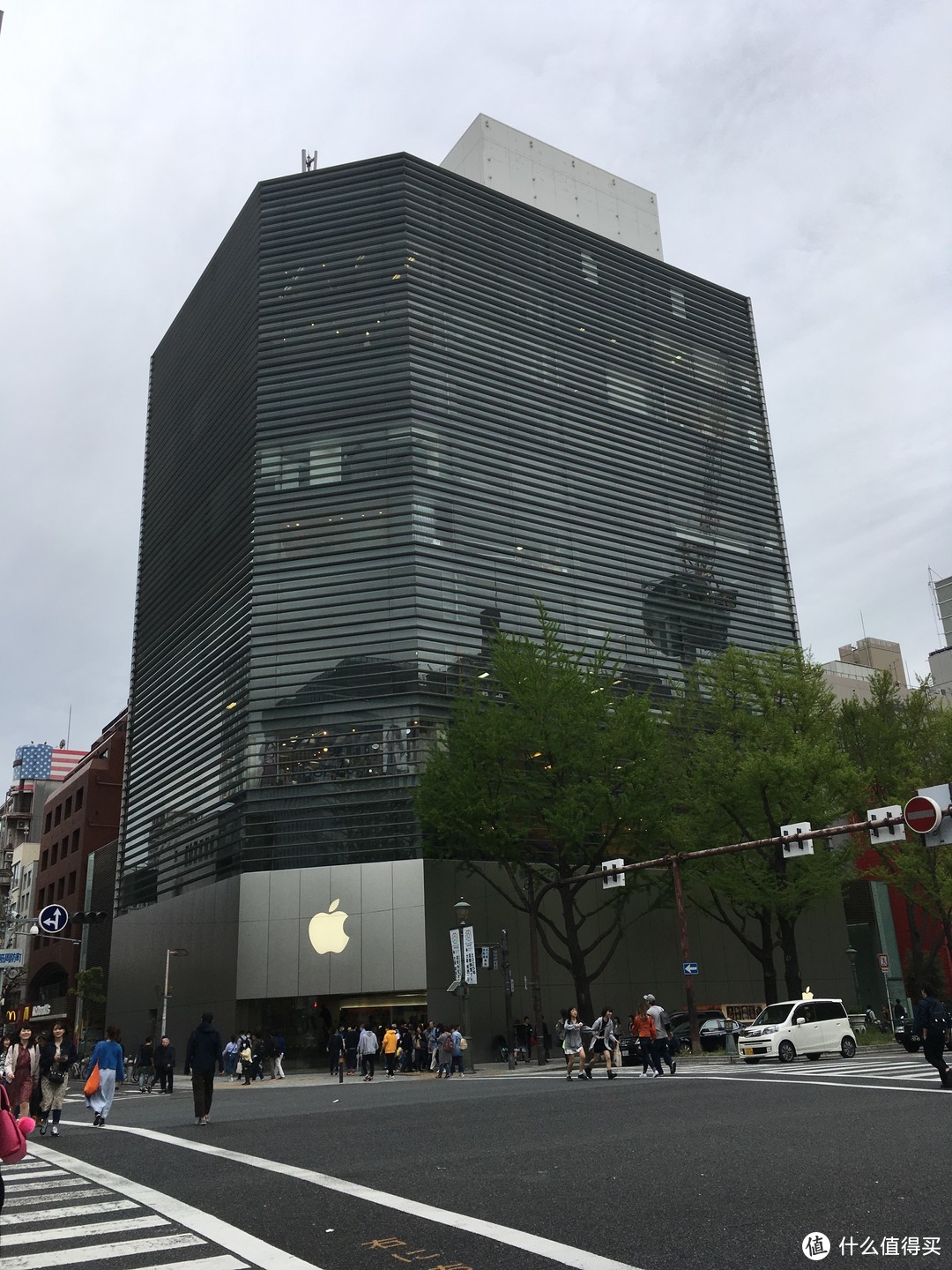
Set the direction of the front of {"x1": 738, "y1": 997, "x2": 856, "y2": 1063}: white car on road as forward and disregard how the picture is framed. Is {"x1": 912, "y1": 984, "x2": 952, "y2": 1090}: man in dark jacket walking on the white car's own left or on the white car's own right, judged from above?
on the white car's own left

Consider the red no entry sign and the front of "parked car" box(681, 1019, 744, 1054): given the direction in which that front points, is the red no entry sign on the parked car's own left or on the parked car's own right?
on the parked car's own left

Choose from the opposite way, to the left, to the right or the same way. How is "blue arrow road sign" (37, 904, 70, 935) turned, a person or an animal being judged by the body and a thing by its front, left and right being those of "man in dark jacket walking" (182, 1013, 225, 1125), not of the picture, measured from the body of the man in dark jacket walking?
the opposite way

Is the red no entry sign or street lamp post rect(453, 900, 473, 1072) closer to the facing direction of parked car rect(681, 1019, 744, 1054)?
the street lamp post

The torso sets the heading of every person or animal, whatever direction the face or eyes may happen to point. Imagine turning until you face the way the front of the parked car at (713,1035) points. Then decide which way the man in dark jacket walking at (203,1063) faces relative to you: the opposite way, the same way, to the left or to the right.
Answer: to the right

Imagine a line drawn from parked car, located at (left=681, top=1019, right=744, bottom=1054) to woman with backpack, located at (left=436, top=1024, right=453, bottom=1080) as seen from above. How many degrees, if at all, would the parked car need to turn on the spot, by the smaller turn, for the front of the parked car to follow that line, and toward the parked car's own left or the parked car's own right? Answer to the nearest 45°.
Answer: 0° — it already faces them

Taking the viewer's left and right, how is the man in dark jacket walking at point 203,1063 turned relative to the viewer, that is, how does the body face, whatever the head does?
facing away from the viewer

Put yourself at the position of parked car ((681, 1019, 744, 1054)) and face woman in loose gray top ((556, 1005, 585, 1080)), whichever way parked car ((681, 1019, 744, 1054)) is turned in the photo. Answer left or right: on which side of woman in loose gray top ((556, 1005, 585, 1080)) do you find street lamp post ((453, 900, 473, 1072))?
right

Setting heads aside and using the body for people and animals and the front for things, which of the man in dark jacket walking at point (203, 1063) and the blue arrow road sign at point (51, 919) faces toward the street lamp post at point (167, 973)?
the man in dark jacket walking

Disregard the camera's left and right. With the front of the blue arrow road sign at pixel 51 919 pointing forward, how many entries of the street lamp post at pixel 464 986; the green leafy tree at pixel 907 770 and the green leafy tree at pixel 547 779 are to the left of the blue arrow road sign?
3

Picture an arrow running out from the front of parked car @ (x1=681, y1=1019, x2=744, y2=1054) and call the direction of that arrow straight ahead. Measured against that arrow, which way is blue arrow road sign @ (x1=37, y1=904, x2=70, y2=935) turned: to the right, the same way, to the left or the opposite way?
to the left
